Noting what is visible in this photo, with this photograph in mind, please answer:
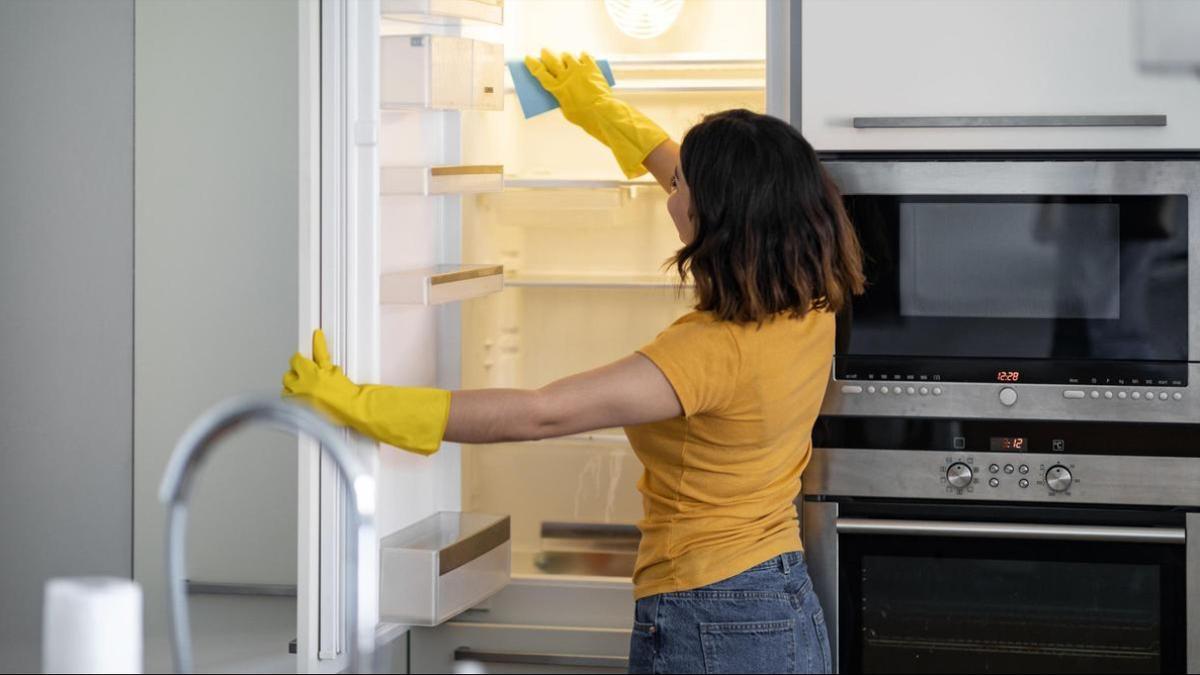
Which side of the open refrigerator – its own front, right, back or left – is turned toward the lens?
front

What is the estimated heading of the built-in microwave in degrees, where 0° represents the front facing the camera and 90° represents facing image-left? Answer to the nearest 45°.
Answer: approximately 0°

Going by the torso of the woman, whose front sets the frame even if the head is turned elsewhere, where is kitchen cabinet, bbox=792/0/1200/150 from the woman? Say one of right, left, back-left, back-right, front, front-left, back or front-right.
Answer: right

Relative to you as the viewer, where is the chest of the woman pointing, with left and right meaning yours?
facing away from the viewer and to the left of the viewer

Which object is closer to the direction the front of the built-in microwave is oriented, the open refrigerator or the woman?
the woman

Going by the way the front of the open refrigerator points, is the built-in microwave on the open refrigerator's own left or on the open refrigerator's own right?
on the open refrigerator's own left

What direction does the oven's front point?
toward the camera

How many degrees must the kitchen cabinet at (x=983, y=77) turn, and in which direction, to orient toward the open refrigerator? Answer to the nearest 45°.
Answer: approximately 90° to its right

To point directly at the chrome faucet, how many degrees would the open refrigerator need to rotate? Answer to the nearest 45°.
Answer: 0° — it already faces it

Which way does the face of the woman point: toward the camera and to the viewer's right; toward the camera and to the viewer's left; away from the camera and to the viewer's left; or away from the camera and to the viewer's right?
away from the camera and to the viewer's left

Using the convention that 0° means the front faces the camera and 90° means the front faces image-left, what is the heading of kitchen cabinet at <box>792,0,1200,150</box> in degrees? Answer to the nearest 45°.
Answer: approximately 0°

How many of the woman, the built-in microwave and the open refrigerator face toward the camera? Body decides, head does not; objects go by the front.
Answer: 2
